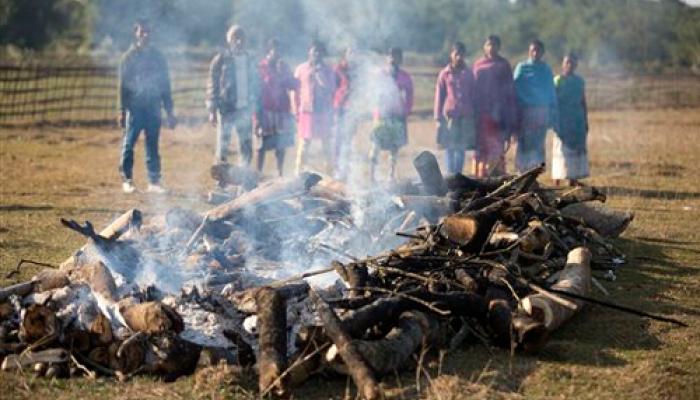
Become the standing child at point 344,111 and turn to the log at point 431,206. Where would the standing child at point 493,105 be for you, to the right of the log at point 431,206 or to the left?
left

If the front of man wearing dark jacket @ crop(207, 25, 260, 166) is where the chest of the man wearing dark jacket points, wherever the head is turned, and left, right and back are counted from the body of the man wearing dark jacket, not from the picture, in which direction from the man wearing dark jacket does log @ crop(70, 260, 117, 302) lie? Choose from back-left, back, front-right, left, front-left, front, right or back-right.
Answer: front

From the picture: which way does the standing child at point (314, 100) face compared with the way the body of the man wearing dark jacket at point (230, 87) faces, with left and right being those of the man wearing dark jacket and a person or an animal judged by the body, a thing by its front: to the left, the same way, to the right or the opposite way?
the same way

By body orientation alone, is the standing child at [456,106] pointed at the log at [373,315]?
yes

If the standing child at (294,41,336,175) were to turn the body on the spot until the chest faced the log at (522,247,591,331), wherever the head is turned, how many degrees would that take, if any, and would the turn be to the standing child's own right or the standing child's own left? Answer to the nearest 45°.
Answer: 0° — they already face it

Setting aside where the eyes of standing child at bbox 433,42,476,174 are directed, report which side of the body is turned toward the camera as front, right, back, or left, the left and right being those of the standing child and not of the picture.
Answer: front

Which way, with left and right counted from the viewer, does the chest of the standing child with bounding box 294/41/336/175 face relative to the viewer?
facing the viewer

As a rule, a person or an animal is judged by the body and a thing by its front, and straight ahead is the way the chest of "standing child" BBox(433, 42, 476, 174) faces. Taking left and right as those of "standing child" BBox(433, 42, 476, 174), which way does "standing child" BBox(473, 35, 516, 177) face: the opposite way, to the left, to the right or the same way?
the same way

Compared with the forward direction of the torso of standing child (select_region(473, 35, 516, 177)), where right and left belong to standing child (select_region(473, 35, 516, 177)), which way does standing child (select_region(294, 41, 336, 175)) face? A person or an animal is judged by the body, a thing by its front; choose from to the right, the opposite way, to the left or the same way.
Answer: the same way

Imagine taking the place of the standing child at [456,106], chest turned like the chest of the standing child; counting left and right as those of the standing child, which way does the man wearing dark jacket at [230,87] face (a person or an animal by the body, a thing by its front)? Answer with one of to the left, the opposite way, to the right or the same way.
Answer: the same way

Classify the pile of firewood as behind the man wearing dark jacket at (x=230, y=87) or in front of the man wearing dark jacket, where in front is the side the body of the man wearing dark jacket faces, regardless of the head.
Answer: in front

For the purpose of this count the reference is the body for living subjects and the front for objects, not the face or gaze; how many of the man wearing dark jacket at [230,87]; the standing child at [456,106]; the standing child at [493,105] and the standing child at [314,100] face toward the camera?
4

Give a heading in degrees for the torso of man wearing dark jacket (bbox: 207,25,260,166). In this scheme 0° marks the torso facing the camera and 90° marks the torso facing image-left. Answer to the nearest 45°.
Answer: approximately 0°

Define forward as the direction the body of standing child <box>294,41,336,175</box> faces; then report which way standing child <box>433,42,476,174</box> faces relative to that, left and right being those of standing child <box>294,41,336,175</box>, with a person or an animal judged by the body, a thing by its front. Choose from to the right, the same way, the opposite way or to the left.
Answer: the same way

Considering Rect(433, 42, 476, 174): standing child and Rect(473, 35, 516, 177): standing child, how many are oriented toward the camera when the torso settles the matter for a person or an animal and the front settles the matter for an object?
2

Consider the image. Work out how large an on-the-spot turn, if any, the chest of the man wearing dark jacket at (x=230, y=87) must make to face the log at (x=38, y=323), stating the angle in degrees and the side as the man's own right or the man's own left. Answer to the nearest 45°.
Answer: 0° — they already face it
